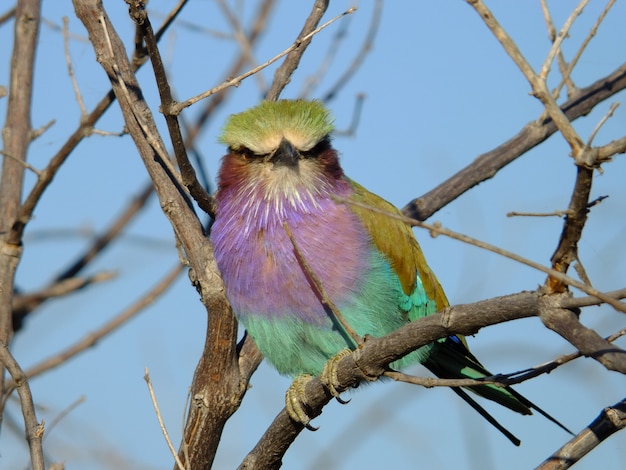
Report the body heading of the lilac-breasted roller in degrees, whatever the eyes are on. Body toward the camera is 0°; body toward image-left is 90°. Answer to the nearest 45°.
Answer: approximately 45°

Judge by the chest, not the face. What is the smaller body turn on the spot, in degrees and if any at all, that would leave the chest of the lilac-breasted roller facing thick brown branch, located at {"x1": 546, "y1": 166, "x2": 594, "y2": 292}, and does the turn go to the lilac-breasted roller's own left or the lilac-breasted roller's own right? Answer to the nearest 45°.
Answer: approximately 90° to the lilac-breasted roller's own left

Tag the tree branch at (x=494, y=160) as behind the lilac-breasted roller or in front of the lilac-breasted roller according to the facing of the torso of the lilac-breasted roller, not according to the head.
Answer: behind

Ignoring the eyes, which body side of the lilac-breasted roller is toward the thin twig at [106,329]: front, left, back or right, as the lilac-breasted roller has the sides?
right
